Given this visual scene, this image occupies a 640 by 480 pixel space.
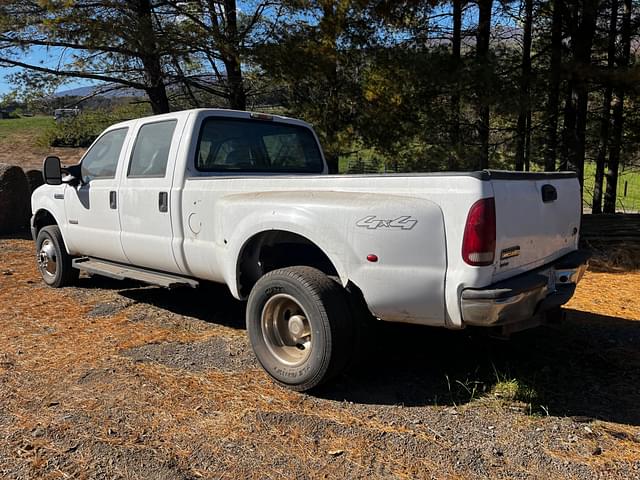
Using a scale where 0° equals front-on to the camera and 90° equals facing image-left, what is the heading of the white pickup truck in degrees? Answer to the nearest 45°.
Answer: approximately 135°

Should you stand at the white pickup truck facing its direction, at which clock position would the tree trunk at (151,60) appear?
The tree trunk is roughly at 1 o'clock from the white pickup truck.

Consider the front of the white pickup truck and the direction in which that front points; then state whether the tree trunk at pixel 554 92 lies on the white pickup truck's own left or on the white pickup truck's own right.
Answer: on the white pickup truck's own right

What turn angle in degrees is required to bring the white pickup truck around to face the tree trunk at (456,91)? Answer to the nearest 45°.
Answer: approximately 90° to its right

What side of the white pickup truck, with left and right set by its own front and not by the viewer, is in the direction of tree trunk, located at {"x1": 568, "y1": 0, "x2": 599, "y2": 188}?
right

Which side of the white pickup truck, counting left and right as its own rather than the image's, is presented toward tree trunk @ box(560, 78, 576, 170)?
right

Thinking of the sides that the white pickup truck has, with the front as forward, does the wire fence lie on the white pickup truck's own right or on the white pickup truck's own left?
on the white pickup truck's own right

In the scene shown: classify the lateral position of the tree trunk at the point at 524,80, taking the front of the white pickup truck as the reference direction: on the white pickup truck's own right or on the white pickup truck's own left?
on the white pickup truck's own right
